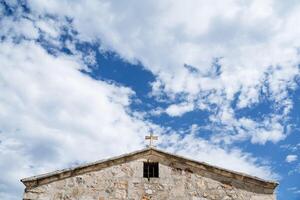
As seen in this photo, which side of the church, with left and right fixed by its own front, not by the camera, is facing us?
front
